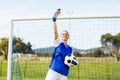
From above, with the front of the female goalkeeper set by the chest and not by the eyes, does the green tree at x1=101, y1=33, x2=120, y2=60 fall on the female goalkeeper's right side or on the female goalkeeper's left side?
on the female goalkeeper's left side

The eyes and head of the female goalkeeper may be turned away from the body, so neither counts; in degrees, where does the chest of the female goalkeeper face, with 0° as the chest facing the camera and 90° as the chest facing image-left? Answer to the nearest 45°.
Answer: approximately 315°
